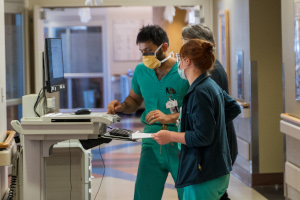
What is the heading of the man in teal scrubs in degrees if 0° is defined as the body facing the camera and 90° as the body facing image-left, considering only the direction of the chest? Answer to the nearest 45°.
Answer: approximately 45°

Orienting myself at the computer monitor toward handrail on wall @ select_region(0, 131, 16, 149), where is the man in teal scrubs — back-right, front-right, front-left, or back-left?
back-right
